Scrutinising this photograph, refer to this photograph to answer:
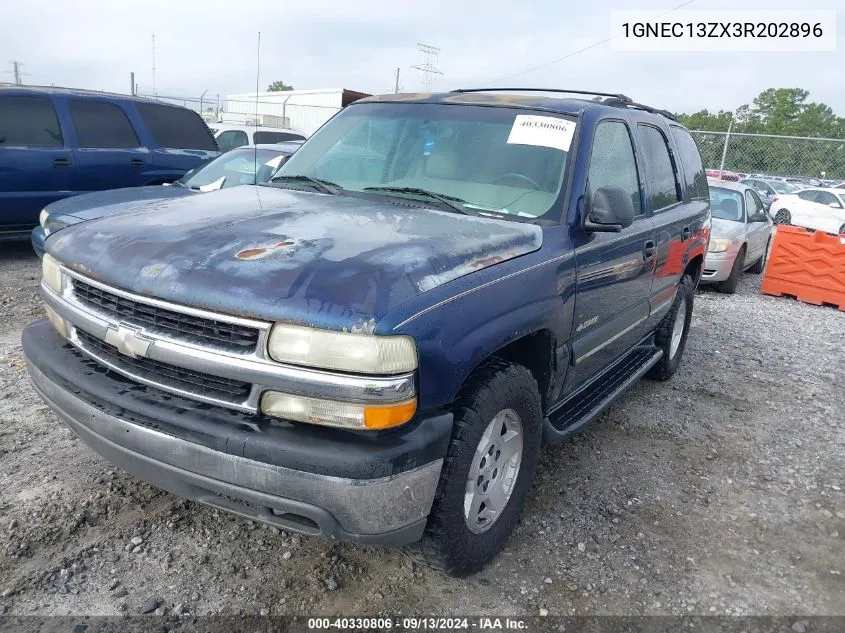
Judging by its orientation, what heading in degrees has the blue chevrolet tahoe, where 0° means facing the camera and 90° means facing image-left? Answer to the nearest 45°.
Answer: approximately 45°

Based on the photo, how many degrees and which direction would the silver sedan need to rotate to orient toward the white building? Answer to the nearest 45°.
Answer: approximately 90° to its right

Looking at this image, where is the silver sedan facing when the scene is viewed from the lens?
facing the viewer and to the left of the viewer

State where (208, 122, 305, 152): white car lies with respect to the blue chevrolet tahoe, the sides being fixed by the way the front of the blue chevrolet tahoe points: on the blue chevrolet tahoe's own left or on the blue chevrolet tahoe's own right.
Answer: on the blue chevrolet tahoe's own right

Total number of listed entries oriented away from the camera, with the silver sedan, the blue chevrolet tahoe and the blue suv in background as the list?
0

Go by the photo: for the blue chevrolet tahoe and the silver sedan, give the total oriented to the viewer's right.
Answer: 0

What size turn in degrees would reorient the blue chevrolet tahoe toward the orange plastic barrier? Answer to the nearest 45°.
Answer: approximately 180°

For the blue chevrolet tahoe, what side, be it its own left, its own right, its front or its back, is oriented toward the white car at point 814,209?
back

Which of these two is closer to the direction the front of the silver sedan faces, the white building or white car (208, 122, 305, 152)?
the white car
